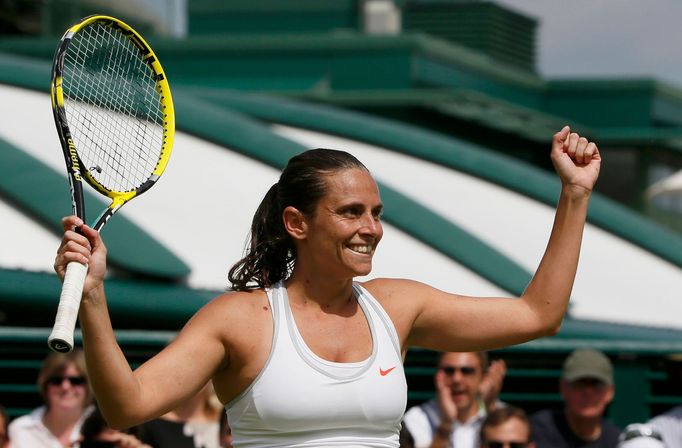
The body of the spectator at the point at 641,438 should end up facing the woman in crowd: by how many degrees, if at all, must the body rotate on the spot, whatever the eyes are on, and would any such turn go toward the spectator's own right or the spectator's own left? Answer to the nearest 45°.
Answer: approximately 90° to the spectator's own right

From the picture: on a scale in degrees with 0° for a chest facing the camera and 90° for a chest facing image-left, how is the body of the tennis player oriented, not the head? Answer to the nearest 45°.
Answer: approximately 315°

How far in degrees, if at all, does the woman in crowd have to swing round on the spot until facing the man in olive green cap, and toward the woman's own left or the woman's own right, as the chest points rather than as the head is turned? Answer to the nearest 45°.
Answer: approximately 90° to the woman's own left

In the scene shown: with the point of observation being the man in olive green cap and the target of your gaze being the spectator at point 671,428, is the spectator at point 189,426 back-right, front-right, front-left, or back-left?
back-right

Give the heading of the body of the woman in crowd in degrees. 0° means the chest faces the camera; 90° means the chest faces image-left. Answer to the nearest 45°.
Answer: approximately 0°

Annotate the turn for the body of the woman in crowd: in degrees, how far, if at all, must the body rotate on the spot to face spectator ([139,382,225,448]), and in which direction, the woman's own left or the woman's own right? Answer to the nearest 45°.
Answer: approximately 45° to the woman's own left

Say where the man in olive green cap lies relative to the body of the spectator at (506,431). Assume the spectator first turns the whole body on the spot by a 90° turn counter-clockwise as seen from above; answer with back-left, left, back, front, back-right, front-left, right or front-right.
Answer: front-left

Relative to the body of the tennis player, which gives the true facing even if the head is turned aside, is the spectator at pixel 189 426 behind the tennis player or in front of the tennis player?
behind
